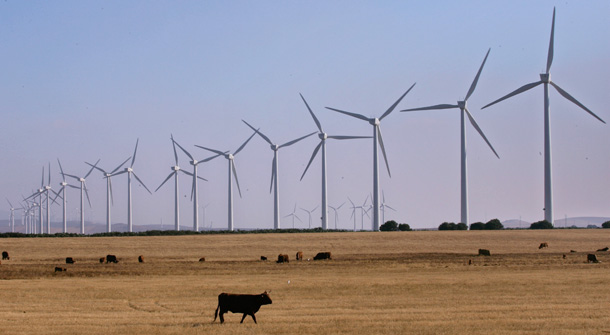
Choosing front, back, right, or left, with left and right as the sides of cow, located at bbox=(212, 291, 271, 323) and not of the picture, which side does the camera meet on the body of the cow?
right
